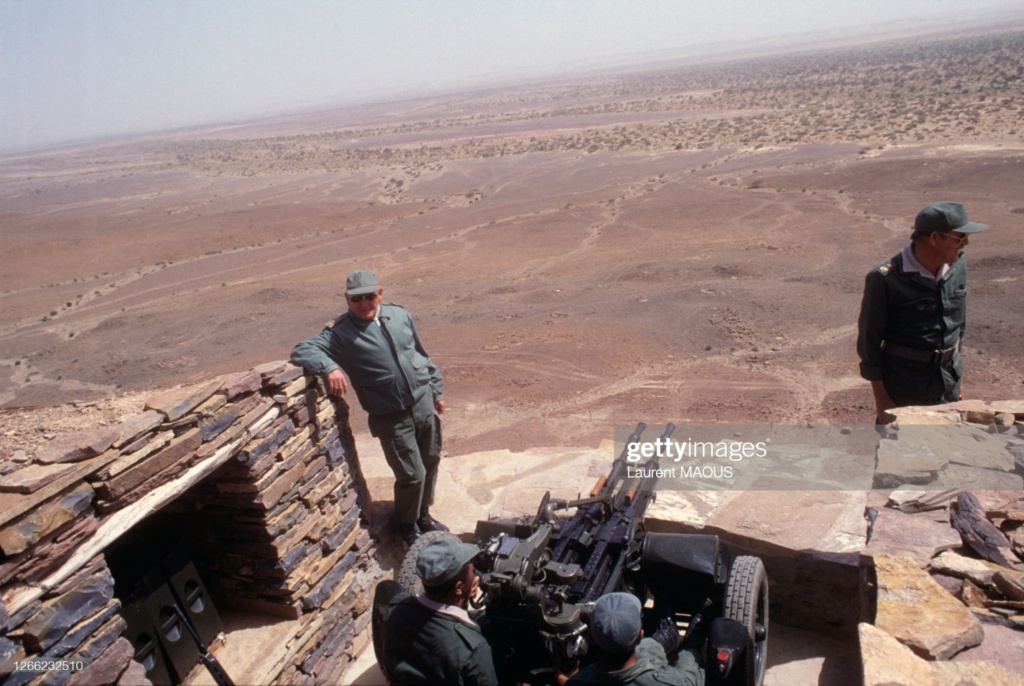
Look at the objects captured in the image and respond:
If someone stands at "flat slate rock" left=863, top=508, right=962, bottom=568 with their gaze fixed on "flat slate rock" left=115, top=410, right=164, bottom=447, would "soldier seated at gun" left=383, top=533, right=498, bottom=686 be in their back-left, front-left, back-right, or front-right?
front-left

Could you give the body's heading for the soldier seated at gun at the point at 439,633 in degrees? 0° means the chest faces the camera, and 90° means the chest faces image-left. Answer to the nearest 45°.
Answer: approximately 225°

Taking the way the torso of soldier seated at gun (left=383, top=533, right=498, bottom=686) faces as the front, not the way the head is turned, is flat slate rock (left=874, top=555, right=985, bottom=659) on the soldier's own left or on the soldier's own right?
on the soldier's own right

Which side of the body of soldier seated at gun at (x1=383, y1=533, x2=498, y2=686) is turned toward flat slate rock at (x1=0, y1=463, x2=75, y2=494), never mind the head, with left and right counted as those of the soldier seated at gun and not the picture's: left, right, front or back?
left

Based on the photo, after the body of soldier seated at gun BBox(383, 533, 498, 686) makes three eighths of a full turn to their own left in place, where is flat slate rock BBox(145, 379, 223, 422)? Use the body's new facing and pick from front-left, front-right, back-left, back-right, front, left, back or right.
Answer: front-right

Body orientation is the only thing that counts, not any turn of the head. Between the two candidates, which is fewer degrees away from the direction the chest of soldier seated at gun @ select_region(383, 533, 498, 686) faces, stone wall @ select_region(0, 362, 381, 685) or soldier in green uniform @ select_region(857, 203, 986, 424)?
the soldier in green uniform

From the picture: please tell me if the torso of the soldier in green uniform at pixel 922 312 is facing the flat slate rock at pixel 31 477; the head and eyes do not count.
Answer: no

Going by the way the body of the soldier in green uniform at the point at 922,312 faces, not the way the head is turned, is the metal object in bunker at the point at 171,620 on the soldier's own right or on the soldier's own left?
on the soldier's own right

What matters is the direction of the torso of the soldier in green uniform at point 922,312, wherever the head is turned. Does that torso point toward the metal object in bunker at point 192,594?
no

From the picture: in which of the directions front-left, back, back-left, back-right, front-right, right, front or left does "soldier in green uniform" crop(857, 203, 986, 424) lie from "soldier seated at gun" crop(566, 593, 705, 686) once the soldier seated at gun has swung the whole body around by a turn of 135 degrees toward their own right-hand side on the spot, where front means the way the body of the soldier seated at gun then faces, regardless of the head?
left

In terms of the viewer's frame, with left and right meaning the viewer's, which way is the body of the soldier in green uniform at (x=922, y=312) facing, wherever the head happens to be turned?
facing the viewer and to the right of the viewer

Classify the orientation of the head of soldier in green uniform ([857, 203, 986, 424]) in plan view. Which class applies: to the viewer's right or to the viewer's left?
to the viewer's right

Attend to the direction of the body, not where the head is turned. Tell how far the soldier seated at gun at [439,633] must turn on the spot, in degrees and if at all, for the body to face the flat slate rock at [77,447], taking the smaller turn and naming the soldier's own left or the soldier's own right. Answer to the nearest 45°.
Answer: approximately 90° to the soldier's own left

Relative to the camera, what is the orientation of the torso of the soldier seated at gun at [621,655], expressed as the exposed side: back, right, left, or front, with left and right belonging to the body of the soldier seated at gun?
back

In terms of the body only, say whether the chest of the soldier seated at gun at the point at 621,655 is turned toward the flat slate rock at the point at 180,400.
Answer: no

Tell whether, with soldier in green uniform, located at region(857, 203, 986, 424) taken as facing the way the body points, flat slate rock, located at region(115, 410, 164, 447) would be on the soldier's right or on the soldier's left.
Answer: on the soldier's right

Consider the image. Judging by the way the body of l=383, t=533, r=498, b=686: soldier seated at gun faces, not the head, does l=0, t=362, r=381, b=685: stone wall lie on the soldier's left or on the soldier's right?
on the soldier's left

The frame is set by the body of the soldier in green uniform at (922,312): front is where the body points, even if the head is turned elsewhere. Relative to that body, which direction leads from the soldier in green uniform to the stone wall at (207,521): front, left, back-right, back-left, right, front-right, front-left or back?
right
